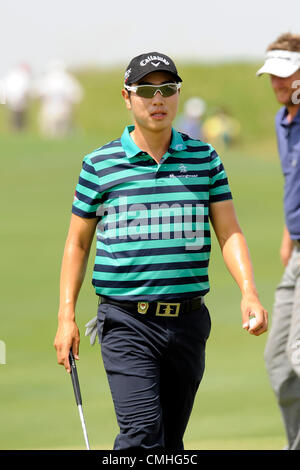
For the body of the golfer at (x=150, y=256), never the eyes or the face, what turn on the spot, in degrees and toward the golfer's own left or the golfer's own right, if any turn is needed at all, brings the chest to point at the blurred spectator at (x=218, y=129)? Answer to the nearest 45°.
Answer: approximately 180°

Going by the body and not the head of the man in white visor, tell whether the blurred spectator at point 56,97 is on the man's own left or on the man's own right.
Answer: on the man's own right

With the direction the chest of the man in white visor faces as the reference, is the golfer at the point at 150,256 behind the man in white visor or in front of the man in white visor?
in front

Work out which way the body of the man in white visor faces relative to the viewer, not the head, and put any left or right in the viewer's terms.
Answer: facing the viewer and to the left of the viewer

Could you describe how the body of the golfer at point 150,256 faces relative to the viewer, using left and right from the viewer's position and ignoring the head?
facing the viewer

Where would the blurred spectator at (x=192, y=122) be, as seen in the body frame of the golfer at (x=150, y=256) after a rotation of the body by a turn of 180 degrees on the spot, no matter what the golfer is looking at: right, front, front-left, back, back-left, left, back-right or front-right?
front

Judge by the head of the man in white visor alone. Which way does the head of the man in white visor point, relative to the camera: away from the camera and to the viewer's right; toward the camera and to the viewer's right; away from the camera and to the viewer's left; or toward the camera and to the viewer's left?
toward the camera and to the viewer's left

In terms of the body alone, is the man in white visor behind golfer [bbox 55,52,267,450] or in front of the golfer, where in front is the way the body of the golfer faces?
behind

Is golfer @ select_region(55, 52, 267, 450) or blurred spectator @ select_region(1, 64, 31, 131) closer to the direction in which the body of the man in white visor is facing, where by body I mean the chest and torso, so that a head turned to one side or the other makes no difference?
the golfer

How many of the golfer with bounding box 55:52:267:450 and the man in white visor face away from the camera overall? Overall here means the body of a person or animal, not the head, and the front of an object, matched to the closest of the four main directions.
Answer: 0
